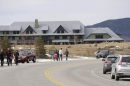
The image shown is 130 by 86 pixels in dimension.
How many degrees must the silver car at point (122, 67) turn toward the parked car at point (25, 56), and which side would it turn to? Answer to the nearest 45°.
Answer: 0° — it already faces it

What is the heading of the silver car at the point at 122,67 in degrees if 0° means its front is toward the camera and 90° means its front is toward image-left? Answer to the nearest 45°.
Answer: approximately 135°
